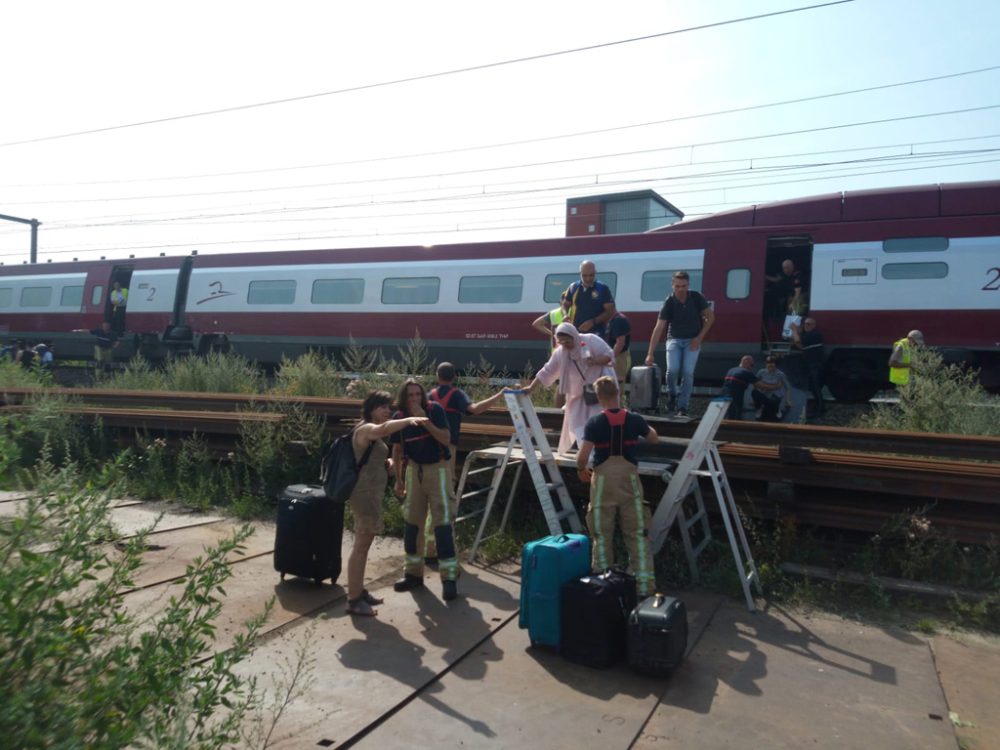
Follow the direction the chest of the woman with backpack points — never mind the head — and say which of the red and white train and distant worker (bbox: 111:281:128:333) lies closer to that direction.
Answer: the red and white train

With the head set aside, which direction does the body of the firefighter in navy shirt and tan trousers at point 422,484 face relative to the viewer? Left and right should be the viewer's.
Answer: facing the viewer and to the left of the viewer

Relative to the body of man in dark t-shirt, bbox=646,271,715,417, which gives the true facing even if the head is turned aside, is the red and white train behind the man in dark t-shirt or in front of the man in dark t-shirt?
behind

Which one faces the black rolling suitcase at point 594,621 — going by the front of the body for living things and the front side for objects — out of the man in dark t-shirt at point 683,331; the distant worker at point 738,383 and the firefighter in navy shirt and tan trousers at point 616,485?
the man in dark t-shirt

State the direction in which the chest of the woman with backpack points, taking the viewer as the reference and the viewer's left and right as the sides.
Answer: facing to the right of the viewer

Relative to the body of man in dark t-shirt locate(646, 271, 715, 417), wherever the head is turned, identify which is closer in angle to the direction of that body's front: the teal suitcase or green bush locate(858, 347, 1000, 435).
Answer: the teal suitcase

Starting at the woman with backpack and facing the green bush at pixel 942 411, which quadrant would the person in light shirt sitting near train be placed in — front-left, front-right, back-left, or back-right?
front-left

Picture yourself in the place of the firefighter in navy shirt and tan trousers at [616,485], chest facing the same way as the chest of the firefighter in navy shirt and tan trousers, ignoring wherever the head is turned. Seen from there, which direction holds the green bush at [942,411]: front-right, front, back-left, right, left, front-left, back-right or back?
front-right

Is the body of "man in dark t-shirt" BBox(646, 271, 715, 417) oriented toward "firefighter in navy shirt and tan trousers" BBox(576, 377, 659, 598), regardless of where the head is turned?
yes

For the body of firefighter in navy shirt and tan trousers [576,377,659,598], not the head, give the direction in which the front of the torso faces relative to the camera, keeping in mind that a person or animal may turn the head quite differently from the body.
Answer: away from the camera

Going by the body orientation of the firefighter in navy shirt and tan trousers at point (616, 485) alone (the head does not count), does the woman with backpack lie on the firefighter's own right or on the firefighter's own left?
on the firefighter's own left

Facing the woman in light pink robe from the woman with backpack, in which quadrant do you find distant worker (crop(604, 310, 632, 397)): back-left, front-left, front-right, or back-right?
front-left

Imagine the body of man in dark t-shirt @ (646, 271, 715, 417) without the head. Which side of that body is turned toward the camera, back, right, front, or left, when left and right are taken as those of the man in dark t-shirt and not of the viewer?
front

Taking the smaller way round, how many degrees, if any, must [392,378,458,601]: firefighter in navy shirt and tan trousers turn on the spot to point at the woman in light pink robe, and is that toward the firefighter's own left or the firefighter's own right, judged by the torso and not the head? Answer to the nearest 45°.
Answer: approximately 180°

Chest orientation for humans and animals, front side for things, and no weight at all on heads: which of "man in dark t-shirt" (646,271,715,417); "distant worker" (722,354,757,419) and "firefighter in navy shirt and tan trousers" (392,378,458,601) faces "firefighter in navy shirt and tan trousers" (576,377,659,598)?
the man in dark t-shirt
